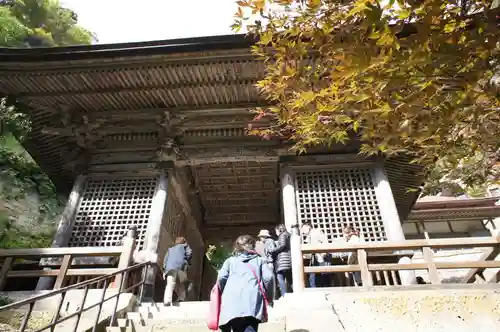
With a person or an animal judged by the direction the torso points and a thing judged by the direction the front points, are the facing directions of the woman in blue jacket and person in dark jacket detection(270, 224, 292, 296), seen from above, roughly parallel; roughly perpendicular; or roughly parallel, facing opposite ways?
roughly perpendicular

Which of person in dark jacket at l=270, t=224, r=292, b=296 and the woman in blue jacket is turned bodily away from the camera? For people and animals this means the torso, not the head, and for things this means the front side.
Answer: the woman in blue jacket

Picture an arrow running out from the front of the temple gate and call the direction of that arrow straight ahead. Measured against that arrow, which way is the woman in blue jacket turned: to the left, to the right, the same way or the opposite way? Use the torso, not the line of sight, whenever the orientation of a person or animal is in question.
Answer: the opposite way

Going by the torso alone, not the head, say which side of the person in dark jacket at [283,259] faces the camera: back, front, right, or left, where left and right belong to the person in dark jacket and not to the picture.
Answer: left

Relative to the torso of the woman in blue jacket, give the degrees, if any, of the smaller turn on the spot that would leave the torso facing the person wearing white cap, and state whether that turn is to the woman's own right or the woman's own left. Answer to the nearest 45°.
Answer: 0° — they already face them

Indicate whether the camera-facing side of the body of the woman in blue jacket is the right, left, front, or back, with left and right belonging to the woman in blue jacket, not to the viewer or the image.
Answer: back

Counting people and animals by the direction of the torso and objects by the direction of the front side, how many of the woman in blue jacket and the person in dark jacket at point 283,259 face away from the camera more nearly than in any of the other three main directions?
1

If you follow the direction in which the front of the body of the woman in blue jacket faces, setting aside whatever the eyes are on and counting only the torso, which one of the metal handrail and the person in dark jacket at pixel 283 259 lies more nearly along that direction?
the person in dark jacket
